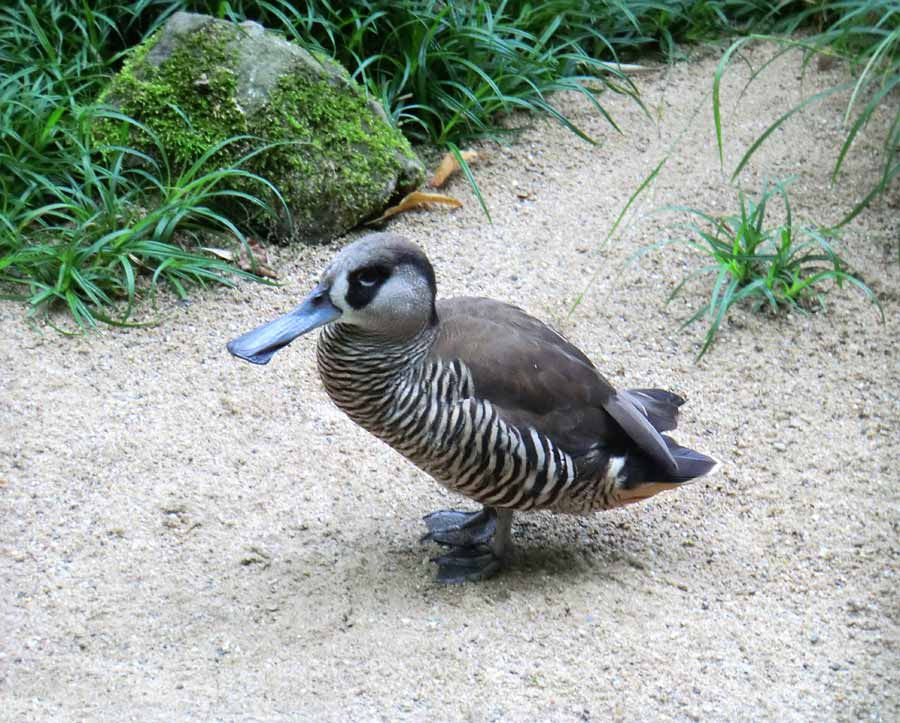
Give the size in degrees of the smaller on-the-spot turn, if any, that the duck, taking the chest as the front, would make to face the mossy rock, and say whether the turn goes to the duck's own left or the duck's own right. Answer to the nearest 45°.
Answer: approximately 45° to the duck's own right

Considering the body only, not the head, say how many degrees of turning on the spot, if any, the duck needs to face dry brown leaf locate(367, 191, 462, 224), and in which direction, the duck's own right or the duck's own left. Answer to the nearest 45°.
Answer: approximately 90° to the duck's own right

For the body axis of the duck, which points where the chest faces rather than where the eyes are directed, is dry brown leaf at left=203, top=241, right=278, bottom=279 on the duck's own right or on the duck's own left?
on the duck's own right

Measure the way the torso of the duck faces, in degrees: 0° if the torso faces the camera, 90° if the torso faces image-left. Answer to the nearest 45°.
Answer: approximately 90°

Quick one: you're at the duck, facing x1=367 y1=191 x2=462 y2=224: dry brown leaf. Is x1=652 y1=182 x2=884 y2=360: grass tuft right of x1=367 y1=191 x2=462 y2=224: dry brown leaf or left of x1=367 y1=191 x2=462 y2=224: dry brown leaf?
right

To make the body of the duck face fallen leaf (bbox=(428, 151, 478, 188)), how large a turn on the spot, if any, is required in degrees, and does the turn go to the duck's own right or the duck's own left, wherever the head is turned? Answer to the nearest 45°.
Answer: approximately 90° to the duck's own right

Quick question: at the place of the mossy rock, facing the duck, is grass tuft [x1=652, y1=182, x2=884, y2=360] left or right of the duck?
left

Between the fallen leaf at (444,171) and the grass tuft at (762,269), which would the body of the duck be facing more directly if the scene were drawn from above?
the fallen leaf

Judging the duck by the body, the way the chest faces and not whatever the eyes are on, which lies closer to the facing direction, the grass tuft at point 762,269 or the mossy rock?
the mossy rock
